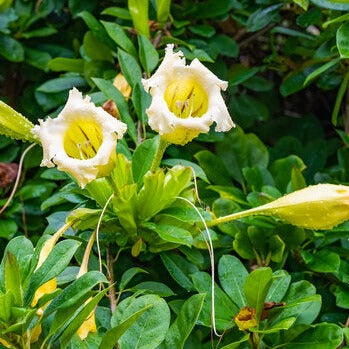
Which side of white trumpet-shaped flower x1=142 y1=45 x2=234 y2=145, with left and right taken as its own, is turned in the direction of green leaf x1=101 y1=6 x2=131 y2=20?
back

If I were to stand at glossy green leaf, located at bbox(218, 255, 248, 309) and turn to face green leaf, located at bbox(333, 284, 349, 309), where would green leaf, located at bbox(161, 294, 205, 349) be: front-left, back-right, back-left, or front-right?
back-right

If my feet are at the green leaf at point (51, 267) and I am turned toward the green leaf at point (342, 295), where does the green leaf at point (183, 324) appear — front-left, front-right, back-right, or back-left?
front-right

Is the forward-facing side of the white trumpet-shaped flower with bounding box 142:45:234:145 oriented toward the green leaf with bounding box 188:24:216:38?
no

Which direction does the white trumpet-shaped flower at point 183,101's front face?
toward the camera

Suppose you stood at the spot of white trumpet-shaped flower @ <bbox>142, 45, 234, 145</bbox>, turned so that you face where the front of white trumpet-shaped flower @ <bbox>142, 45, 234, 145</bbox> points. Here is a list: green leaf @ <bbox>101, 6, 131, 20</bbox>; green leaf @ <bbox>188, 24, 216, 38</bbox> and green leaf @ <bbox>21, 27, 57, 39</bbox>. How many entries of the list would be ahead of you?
0
